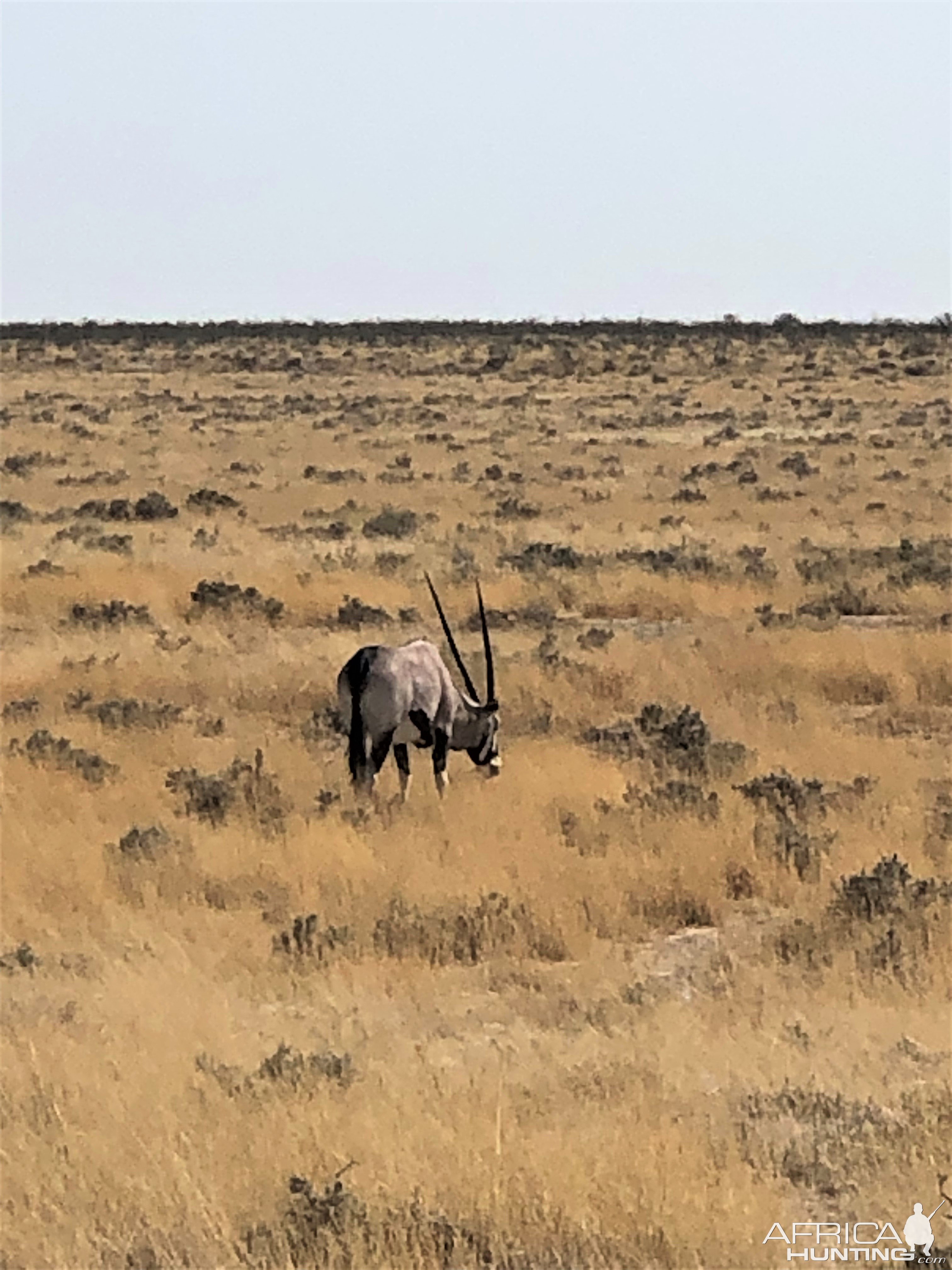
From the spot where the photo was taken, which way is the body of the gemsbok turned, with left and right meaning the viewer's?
facing away from the viewer and to the right of the viewer
